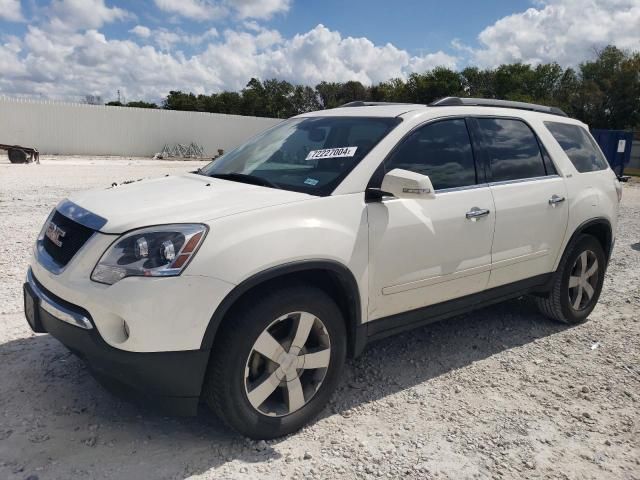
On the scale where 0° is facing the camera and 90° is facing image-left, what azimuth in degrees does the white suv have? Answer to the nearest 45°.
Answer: approximately 45°

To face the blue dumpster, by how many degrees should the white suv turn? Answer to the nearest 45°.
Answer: approximately 180°

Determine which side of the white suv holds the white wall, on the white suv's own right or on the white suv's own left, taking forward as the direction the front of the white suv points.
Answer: on the white suv's own right
